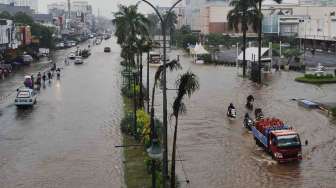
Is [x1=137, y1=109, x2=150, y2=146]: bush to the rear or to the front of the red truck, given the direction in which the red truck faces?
to the rear

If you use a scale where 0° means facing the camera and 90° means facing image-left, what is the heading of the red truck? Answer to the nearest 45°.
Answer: approximately 315°

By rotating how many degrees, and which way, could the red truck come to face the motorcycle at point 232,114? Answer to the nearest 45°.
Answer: approximately 135° to its left
